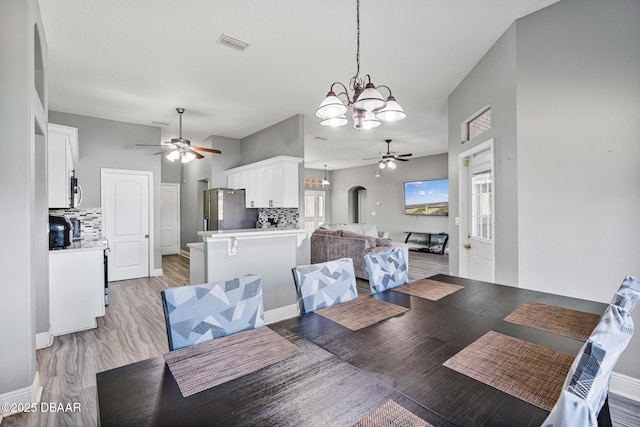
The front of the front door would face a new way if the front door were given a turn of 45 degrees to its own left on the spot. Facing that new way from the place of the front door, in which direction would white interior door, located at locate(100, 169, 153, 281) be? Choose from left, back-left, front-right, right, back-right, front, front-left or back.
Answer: right

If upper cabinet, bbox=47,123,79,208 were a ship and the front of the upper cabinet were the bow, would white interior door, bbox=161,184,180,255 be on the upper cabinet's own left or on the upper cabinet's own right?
on the upper cabinet's own left

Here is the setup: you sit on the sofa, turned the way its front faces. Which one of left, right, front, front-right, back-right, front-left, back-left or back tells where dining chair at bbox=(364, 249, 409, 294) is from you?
back-right

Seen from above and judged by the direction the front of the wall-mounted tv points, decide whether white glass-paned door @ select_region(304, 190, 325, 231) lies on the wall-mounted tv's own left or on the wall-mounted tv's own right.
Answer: on the wall-mounted tv's own right

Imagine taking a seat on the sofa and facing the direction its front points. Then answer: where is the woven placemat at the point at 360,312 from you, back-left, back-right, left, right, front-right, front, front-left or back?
back-right

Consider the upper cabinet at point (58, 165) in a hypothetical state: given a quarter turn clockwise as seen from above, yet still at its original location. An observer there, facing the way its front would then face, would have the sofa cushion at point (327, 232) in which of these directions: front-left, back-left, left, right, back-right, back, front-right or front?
left

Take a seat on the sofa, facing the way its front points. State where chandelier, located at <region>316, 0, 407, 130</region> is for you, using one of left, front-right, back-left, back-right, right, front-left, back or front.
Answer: back-right

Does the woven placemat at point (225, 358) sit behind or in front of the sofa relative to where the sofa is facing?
behind

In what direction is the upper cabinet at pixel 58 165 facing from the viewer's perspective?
to the viewer's right

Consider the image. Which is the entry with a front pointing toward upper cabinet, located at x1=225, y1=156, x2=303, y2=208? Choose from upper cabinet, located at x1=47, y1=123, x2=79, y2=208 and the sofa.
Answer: upper cabinet, located at x1=47, y1=123, x2=79, y2=208

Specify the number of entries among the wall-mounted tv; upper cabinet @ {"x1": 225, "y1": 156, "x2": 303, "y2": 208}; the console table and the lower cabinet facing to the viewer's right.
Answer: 1

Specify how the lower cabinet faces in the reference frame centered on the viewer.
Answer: facing to the right of the viewer

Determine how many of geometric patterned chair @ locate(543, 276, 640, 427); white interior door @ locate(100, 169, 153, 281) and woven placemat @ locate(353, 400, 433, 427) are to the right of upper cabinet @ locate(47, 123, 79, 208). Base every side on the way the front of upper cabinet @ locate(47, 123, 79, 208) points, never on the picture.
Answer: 2
